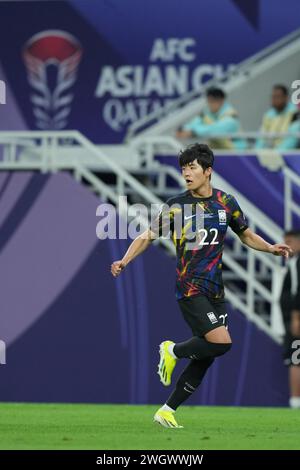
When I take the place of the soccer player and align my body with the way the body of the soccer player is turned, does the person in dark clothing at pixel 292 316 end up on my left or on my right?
on my left

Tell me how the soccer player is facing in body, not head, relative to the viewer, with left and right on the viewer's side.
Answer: facing the viewer and to the right of the viewer

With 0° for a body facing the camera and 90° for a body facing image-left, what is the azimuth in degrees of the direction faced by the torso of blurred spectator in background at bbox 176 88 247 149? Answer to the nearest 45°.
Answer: approximately 45°

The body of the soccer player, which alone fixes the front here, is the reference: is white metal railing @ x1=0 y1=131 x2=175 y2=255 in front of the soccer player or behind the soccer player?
behind

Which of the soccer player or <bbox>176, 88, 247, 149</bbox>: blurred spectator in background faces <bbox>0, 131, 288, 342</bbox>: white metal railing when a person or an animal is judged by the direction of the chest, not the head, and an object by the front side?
the blurred spectator in background

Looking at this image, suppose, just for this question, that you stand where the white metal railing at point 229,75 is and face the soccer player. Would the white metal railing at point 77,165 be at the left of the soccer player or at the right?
right

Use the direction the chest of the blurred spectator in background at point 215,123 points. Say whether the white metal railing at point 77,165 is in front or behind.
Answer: in front

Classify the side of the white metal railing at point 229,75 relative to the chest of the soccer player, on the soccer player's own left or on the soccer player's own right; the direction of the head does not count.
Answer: on the soccer player's own left
